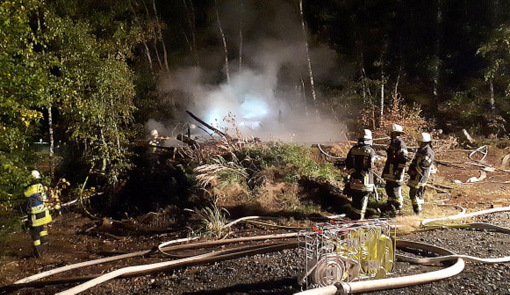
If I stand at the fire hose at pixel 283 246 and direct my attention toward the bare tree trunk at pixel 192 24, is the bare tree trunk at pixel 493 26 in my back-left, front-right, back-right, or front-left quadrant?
front-right

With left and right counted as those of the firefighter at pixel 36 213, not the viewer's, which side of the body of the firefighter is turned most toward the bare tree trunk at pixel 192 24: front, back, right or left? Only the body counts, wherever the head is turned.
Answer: front

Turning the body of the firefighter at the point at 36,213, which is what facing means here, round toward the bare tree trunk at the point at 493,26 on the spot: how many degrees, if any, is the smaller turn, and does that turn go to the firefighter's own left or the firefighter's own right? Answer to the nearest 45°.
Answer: approximately 45° to the firefighter's own right

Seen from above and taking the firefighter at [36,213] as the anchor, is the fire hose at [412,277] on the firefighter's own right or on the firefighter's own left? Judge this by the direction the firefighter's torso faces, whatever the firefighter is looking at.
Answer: on the firefighter's own right
